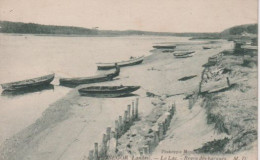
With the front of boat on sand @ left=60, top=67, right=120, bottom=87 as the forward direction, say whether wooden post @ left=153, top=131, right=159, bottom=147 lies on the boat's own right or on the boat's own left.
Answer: on the boat's own right

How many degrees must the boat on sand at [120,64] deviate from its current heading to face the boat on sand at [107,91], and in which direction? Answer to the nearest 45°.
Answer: approximately 90° to its right

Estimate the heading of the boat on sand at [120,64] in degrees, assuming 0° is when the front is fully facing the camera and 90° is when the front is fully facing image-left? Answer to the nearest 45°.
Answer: approximately 270°

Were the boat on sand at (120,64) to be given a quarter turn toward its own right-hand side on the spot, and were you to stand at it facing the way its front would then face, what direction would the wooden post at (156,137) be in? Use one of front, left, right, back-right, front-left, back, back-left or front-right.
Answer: front
